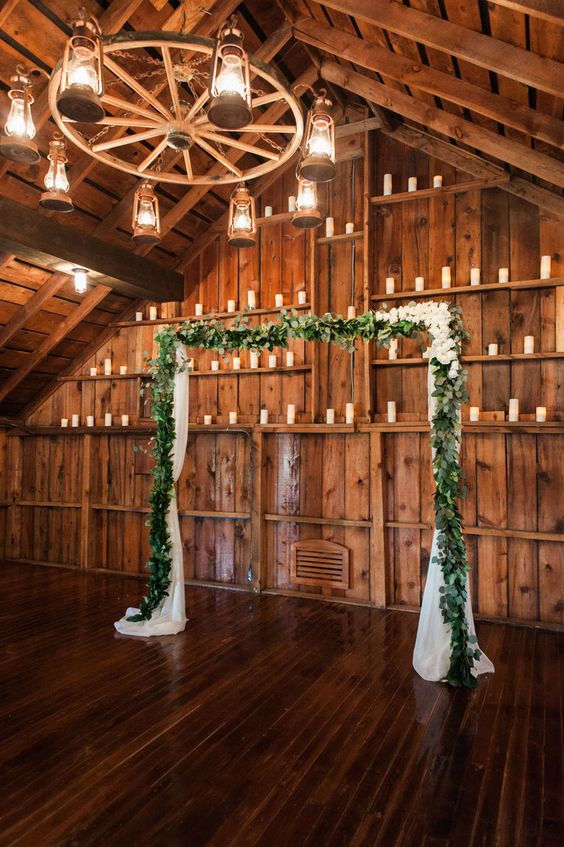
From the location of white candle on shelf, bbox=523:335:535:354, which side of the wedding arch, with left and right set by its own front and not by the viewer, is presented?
back

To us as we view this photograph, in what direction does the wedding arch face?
facing the viewer and to the left of the viewer

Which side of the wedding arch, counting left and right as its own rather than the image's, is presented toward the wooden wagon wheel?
front

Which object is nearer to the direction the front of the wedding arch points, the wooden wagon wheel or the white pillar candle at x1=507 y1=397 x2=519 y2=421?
the wooden wagon wheel

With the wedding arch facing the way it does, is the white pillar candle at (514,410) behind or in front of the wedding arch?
behind
